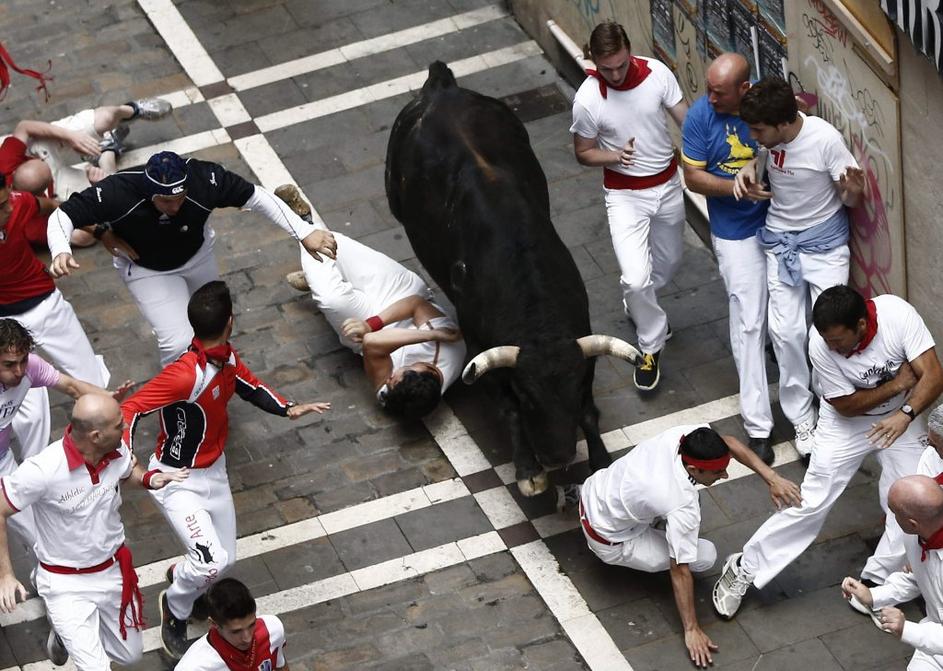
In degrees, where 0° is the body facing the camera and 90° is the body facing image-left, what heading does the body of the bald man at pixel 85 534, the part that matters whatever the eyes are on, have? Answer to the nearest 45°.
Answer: approximately 315°

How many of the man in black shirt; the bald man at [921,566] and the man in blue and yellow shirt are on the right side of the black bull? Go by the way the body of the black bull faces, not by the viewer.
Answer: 1

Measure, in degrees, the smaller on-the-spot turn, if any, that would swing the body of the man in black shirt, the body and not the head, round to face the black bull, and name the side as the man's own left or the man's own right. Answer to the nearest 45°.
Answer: approximately 90° to the man's own left

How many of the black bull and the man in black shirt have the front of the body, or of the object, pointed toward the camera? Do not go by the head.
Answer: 2

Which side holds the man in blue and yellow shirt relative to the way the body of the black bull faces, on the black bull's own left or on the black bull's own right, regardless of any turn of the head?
on the black bull's own left

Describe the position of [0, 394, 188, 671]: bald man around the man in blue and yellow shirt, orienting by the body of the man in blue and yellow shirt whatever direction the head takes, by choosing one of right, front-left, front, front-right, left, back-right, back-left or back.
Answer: right

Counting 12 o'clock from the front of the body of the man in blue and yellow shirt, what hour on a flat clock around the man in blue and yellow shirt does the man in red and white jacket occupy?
The man in red and white jacket is roughly at 3 o'clock from the man in blue and yellow shirt.

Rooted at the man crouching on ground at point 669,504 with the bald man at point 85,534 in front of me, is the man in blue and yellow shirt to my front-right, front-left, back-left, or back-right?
back-right

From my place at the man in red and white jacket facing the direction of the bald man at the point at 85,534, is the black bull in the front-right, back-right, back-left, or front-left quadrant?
back-left

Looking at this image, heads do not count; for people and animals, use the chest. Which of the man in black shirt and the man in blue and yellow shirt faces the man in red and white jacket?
the man in black shirt

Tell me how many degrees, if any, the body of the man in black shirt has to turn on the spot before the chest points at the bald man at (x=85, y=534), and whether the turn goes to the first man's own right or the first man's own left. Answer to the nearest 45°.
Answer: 0° — they already face them
